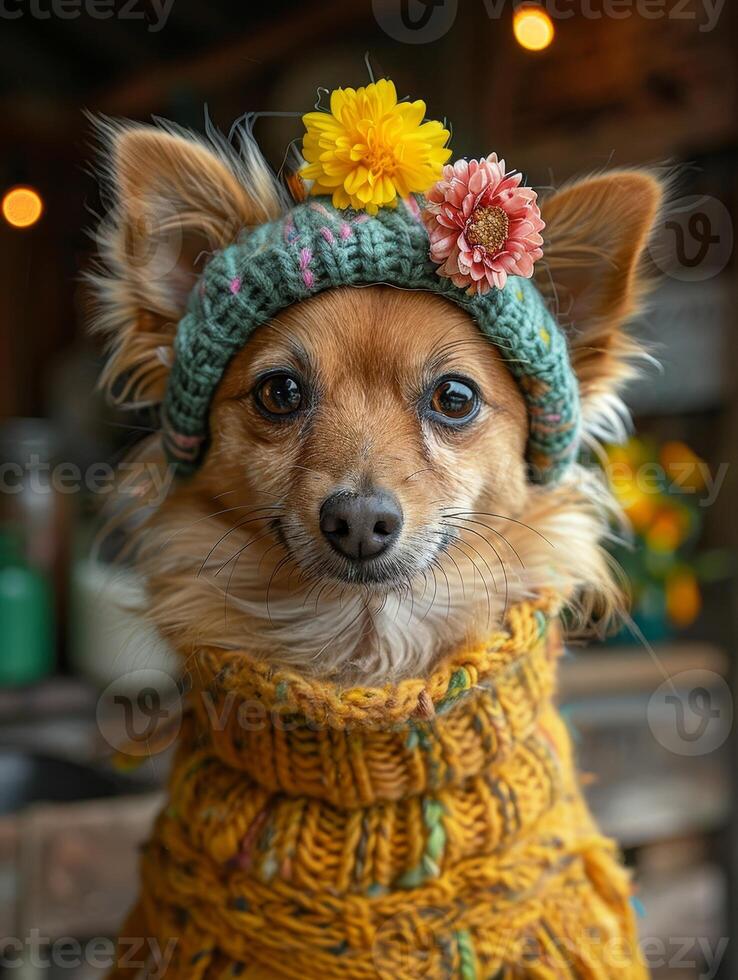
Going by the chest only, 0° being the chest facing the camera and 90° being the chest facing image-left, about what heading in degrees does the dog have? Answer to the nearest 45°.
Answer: approximately 0°

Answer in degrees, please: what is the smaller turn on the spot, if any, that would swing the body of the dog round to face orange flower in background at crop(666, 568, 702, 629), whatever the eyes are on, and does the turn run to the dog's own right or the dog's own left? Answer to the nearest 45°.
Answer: approximately 135° to the dog's own left

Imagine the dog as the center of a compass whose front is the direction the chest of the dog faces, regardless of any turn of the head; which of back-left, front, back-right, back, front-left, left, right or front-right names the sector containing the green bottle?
back-right
